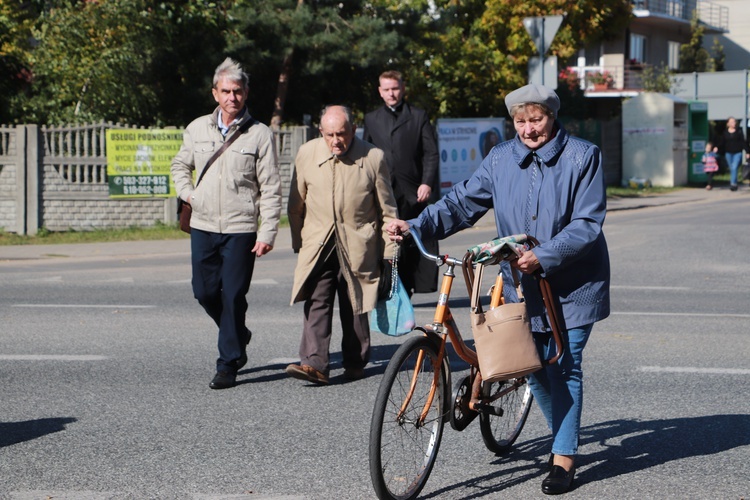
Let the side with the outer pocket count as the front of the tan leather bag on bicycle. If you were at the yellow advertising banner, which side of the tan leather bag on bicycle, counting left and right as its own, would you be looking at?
back

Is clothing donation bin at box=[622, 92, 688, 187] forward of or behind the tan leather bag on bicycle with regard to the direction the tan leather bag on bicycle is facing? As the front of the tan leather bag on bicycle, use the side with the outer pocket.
behind

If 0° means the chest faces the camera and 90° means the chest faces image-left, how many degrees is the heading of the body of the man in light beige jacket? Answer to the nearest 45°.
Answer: approximately 0°

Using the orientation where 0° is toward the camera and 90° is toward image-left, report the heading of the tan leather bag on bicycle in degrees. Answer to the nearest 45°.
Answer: approximately 0°
